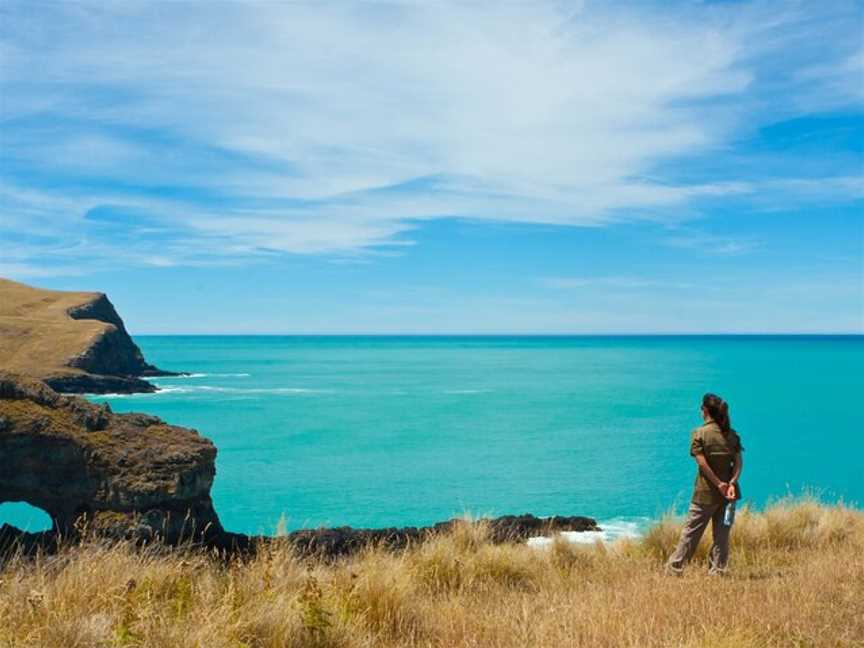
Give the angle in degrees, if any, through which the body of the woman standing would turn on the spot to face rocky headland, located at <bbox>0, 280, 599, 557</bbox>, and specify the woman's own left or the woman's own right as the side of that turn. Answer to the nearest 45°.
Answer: approximately 45° to the woman's own left

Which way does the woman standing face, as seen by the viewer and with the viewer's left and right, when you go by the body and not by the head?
facing away from the viewer and to the left of the viewer

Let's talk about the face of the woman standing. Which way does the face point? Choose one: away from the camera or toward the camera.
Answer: away from the camera
